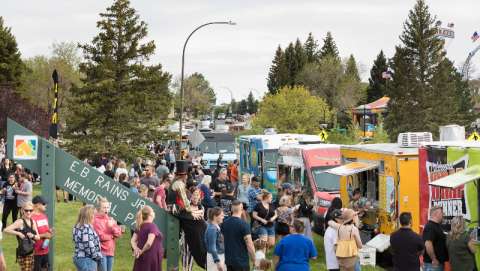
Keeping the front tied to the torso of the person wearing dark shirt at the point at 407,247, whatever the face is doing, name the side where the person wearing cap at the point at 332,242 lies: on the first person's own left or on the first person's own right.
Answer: on the first person's own left

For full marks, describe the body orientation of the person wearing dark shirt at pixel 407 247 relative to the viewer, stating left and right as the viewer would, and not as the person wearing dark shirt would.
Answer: facing away from the viewer

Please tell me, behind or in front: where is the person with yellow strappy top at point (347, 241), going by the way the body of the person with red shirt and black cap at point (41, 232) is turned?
in front

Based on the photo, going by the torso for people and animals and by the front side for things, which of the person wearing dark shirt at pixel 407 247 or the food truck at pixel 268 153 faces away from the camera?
the person wearing dark shirt

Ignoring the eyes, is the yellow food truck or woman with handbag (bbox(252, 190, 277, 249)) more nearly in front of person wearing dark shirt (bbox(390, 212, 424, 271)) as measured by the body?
the yellow food truck

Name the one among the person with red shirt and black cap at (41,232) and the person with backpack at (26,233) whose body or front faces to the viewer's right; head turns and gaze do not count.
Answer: the person with red shirt and black cap at (41,232)

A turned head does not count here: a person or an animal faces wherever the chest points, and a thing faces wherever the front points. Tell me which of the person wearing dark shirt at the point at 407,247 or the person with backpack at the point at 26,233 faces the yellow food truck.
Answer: the person wearing dark shirt

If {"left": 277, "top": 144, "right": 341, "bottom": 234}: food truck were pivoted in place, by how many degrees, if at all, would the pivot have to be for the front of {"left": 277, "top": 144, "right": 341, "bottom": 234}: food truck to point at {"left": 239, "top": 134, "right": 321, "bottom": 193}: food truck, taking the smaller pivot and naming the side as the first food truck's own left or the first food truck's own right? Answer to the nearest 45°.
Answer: approximately 135° to the first food truck's own left
